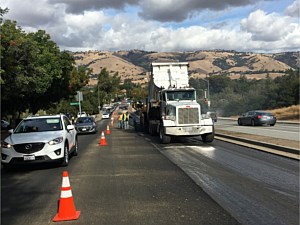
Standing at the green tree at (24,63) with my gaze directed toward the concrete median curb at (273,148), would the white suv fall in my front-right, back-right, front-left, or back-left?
front-right

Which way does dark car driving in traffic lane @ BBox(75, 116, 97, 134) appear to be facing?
toward the camera

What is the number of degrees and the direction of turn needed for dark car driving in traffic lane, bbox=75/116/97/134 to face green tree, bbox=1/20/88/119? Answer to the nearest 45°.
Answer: approximately 45° to its right

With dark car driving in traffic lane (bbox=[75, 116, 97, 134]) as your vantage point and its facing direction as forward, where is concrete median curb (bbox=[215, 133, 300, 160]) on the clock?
The concrete median curb is roughly at 11 o'clock from the dark car driving in traffic lane.

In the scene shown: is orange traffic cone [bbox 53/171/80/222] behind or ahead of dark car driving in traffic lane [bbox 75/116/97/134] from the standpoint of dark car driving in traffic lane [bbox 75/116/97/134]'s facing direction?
ahead

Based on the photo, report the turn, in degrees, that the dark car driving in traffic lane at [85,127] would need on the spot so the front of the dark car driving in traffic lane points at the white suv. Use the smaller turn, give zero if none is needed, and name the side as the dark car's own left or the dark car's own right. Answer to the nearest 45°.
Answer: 0° — it already faces it

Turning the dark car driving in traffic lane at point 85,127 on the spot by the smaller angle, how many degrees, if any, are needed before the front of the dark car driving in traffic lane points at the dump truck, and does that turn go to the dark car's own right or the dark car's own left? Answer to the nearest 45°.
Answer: approximately 45° to the dark car's own left

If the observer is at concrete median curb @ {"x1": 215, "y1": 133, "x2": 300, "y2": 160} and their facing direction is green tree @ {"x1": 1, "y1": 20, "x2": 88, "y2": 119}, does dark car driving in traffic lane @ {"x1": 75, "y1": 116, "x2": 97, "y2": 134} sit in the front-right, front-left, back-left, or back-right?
front-right
